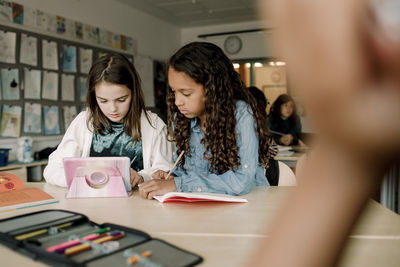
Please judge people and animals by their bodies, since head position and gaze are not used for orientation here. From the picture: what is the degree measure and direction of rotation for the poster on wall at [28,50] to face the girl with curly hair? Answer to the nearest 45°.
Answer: approximately 45° to its right

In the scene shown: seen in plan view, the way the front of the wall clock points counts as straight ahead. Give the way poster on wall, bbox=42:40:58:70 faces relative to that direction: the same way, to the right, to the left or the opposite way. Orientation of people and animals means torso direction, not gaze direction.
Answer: to the left

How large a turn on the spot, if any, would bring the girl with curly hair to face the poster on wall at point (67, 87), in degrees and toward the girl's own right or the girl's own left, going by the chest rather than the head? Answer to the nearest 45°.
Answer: approximately 90° to the girl's own right

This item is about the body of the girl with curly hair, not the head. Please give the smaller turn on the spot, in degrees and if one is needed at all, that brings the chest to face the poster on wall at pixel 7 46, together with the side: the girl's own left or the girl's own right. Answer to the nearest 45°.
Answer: approximately 90° to the girl's own right

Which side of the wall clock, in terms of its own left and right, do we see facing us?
front

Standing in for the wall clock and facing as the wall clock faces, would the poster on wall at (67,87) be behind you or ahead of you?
ahead

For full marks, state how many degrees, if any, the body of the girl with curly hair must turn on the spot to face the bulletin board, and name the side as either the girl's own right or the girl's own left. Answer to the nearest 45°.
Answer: approximately 90° to the girl's own right

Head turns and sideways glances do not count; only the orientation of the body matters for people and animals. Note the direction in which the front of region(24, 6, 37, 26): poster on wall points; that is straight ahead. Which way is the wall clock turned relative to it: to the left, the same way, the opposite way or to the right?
to the right

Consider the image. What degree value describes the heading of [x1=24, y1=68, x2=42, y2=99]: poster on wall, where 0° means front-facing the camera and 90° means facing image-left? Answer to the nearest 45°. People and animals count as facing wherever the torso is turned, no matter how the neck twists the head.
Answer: approximately 315°
